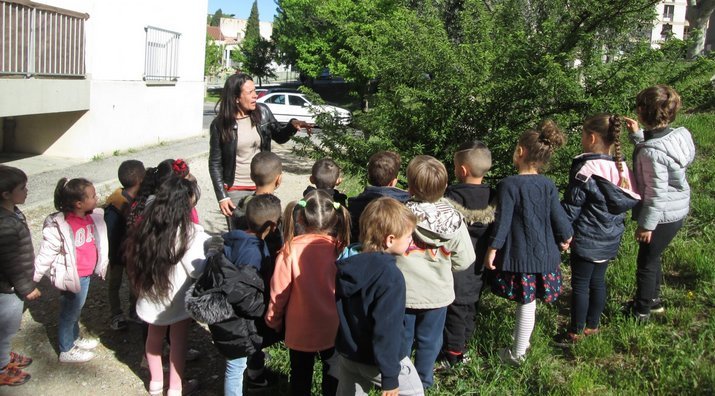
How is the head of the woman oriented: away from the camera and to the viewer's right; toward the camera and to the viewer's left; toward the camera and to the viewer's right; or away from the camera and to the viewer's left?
toward the camera and to the viewer's right

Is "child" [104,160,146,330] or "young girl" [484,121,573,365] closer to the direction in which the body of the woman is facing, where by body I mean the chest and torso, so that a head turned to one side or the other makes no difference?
the young girl

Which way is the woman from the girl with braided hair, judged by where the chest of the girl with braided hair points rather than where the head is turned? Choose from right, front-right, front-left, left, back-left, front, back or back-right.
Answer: front-left

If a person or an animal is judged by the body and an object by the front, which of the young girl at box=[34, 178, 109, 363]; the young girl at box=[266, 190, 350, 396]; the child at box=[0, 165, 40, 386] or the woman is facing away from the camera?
the young girl at box=[266, 190, 350, 396]

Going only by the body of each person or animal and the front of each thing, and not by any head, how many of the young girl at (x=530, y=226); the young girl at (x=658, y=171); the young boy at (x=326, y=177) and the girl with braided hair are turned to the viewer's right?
0

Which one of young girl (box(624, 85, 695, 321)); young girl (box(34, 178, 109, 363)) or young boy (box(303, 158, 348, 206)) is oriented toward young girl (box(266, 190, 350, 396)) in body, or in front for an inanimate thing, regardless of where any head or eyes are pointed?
young girl (box(34, 178, 109, 363))

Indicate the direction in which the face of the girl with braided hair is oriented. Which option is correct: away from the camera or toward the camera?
away from the camera

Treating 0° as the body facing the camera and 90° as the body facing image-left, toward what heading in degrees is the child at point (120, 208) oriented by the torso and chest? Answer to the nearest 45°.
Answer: approximately 225°

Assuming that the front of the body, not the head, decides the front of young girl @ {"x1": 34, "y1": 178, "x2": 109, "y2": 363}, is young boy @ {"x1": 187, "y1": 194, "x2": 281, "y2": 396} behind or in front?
in front

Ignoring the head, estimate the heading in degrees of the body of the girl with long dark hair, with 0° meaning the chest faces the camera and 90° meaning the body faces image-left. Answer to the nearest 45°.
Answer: approximately 225°

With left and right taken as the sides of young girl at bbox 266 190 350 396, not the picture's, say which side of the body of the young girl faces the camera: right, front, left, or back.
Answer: back

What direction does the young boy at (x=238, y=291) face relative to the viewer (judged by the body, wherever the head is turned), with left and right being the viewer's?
facing away from the viewer and to the right of the viewer
